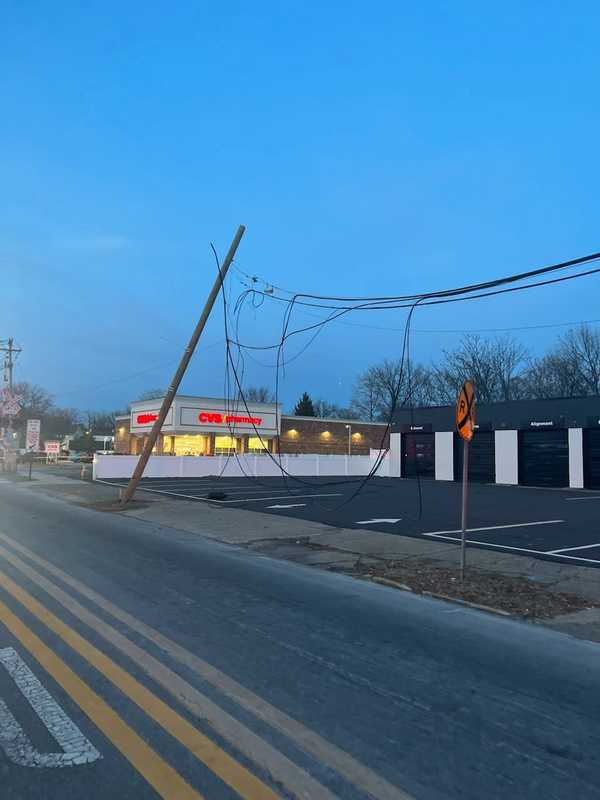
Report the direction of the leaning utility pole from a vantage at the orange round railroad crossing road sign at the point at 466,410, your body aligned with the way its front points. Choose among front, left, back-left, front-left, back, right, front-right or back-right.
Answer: back

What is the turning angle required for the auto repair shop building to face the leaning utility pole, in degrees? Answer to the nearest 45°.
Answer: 0° — it already faces it

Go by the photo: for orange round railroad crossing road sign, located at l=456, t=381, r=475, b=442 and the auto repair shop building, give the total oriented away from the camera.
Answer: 0

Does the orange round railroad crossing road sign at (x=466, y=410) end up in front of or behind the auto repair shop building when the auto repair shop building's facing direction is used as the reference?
in front

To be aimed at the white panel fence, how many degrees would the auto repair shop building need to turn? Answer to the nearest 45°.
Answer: approximately 45° to its right
